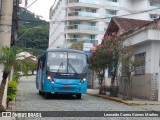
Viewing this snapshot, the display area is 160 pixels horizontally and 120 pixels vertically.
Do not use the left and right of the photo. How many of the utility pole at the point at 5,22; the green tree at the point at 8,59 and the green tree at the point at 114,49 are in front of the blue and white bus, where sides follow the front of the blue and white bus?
2

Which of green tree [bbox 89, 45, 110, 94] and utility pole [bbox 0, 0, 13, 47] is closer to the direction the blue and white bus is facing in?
the utility pole

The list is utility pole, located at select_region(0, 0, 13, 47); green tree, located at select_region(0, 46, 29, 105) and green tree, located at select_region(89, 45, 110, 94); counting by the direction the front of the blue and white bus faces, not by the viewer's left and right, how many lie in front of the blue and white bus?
2

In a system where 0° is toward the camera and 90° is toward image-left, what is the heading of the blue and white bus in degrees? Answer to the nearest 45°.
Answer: approximately 0°

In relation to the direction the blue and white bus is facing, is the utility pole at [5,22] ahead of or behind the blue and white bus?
ahead

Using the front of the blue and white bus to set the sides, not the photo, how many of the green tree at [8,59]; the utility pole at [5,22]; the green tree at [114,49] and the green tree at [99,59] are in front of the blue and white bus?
2

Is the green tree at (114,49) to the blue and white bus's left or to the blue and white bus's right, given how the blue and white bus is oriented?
on its left

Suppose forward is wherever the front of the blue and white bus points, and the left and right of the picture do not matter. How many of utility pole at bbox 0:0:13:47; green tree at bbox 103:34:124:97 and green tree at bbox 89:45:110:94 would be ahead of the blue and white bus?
1

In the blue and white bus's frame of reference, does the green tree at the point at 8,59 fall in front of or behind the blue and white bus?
in front
